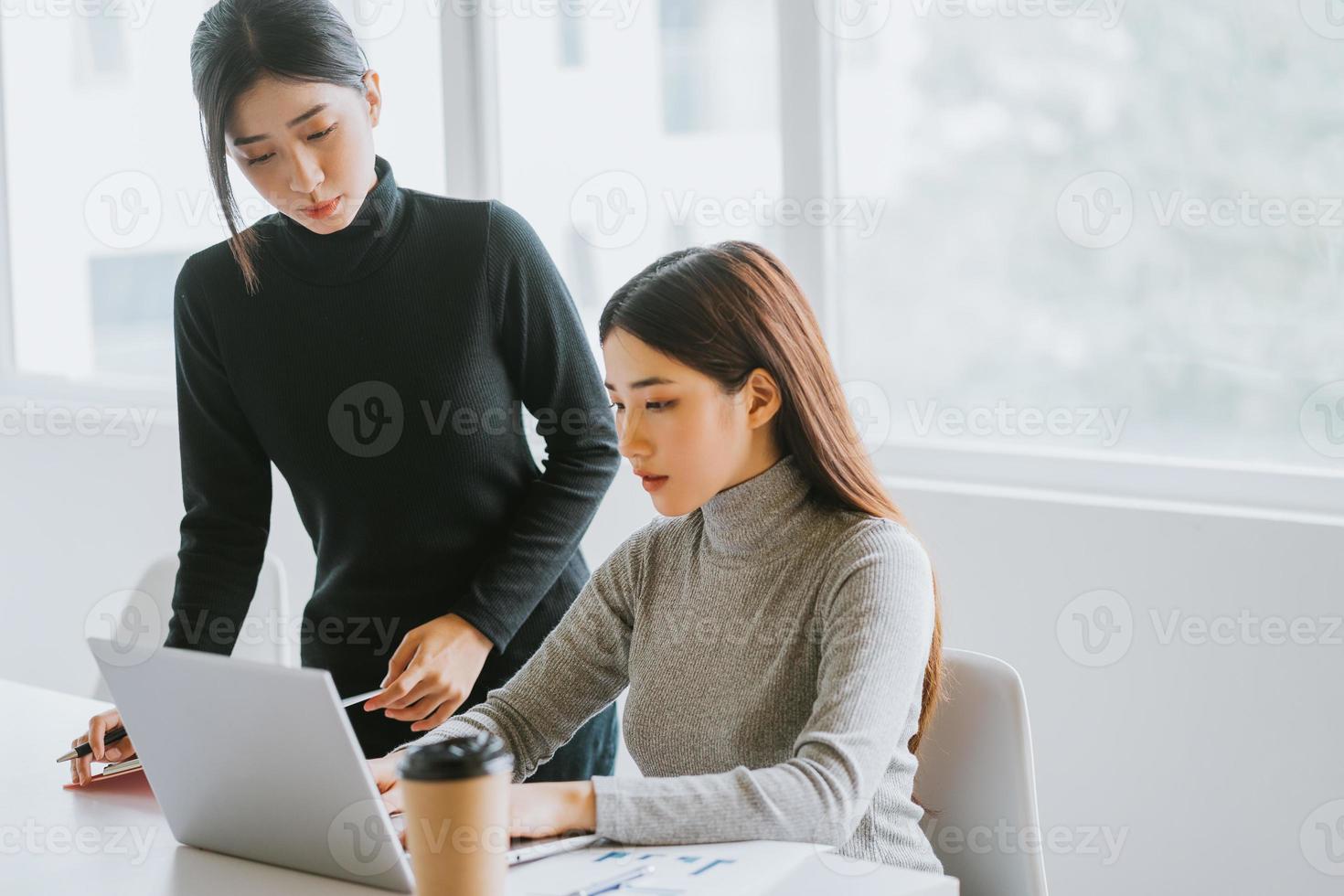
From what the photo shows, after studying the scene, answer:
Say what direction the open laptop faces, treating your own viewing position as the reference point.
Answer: facing away from the viewer and to the right of the viewer

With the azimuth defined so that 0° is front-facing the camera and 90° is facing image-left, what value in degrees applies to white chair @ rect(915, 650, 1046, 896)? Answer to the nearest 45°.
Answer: approximately 45°

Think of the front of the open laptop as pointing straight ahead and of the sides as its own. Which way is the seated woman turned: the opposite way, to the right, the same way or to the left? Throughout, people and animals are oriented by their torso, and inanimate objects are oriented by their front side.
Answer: the opposite way

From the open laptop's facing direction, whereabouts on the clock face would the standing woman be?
The standing woman is roughly at 11 o'clock from the open laptop.

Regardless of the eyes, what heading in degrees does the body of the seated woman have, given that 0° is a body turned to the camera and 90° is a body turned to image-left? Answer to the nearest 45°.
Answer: approximately 45°
